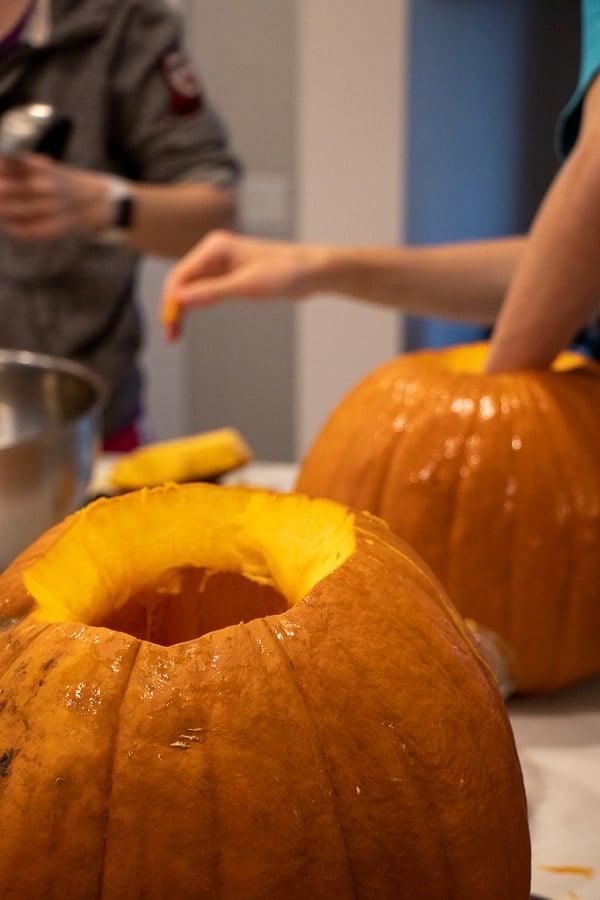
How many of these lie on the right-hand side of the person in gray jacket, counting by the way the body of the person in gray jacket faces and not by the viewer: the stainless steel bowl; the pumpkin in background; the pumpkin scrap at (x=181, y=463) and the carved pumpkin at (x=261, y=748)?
0

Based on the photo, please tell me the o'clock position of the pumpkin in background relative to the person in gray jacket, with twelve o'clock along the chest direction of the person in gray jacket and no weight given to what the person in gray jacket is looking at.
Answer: The pumpkin in background is roughly at 10 o'clock from the person in gray jacket.

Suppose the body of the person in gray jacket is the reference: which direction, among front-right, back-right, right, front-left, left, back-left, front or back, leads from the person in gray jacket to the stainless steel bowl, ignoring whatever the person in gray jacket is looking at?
front-left

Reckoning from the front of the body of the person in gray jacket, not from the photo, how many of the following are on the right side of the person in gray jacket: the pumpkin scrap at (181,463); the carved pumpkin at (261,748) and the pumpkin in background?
0

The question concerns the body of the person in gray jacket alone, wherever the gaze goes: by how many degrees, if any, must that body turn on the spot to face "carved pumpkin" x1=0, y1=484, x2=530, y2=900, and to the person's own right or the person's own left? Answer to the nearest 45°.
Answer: approximately 45° to the person's own left

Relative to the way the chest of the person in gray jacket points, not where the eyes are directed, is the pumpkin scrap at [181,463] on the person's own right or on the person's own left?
on the person's own left
